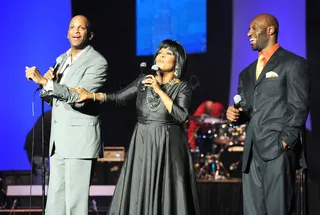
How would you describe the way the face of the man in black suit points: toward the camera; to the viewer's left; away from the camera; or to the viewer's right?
to the viewer's left

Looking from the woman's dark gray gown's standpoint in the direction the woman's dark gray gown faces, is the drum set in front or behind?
behind

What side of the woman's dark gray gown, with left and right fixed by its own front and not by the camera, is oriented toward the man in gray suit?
right

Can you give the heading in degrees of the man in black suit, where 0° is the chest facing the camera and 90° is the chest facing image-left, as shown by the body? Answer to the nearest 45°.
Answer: approximately 45°

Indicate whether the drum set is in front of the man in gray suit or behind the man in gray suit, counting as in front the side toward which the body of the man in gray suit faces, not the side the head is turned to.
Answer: behind

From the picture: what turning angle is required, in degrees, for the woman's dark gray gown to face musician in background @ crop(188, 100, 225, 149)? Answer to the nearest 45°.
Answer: approximately 180°

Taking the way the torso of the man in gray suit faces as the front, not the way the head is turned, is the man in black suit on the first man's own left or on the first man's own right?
on the first man's own left

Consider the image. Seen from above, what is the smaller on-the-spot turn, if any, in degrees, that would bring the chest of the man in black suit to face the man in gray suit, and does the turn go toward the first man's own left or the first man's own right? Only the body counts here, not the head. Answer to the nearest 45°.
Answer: approximately 45° to the first man's own right

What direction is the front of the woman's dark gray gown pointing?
toward the camera

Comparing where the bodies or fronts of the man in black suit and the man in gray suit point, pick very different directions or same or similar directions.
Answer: same or similar directions

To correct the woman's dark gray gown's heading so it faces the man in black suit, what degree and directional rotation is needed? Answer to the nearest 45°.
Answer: approximately 90° to its left

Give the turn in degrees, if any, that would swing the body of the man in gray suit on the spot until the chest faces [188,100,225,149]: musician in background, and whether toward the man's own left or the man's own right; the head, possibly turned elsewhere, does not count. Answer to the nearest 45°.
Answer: approximately 180°
